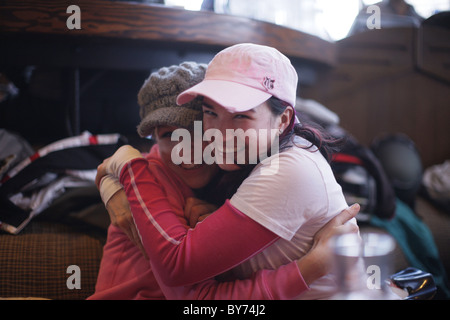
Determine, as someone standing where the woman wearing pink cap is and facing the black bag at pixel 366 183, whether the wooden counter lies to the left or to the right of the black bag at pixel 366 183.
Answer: left

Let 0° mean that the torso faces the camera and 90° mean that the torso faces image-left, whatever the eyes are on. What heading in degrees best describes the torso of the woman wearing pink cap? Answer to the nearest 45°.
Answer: approximately 90°

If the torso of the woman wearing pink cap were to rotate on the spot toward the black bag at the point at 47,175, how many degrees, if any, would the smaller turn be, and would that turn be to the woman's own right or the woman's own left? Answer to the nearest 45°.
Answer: approximately 45° to the woman's own right
